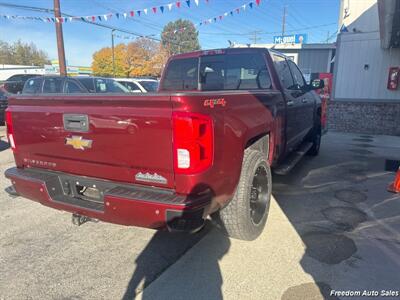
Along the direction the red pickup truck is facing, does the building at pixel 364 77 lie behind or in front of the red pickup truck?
in front

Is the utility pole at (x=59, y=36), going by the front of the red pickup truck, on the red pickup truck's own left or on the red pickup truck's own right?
on the red pickup truck's own left

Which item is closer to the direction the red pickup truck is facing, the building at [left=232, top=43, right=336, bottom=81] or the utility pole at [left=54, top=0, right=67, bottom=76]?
the building

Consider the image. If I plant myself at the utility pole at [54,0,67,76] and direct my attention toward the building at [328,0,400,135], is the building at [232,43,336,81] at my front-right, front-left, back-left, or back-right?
front-left

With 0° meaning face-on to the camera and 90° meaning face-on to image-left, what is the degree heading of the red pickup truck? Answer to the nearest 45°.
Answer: approximately 225°

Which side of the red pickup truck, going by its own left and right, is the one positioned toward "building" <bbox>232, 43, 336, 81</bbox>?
front

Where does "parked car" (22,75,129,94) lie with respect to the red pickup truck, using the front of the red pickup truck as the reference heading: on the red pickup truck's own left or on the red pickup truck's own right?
on the red pickup truck's own left

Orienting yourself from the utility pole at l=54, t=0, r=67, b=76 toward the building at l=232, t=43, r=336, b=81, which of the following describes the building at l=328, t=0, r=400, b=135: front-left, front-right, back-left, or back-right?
front-right
